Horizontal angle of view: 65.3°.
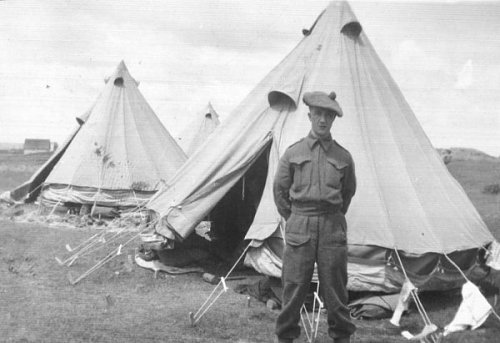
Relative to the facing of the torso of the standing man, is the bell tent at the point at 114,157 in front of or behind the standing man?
behind

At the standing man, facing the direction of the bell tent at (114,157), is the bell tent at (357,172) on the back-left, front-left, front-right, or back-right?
front-right

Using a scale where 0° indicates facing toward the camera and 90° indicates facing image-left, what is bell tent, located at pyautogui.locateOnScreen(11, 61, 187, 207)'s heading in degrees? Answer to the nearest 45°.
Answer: approximately 90°

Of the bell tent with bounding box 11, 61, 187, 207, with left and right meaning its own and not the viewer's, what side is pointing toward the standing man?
left

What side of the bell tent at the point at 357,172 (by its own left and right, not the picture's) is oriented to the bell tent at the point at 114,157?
right

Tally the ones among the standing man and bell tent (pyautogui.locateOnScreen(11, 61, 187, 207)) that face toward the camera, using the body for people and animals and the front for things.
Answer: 1

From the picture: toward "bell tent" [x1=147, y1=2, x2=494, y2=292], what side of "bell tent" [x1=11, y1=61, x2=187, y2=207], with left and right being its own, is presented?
left

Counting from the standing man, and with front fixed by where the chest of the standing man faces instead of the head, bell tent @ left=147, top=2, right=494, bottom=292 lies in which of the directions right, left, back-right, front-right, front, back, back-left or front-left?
back

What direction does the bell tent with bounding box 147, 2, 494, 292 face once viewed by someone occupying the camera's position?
facing the viewer and to the left of the viewer

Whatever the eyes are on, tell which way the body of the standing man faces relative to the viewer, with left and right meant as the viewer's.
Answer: facing the viewer

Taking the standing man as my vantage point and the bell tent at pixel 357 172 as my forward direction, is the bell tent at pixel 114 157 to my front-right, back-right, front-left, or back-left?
front-left
